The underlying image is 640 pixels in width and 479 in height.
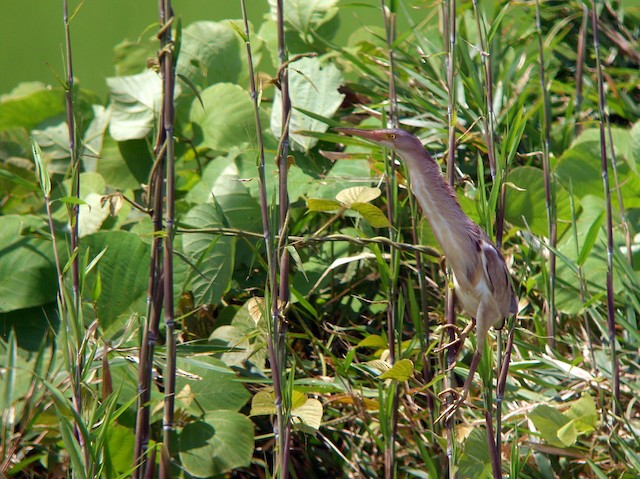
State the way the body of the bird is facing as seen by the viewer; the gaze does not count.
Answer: to the viewer's left

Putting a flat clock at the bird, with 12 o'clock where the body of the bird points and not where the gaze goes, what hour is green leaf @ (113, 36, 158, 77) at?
The green leaf is roughly at 2 o'clock from the bird.

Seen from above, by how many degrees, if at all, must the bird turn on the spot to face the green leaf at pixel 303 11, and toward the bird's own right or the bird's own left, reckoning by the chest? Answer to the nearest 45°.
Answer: approximately 90° to the bird's own right
